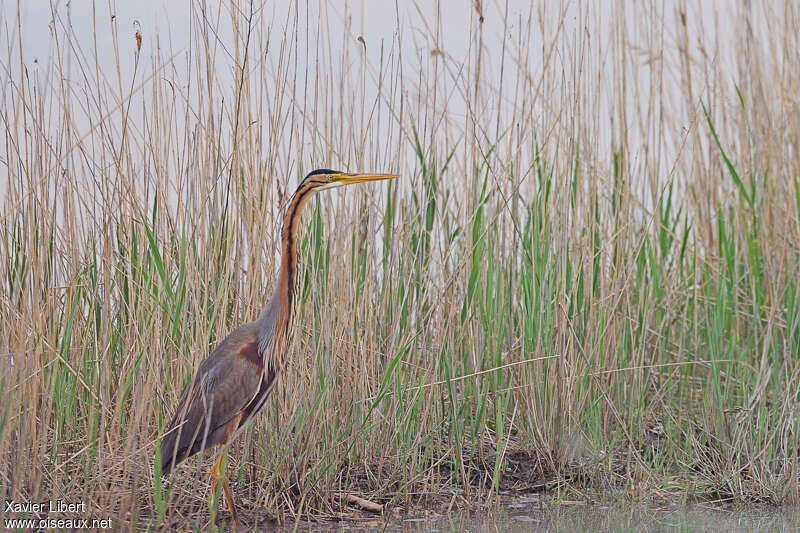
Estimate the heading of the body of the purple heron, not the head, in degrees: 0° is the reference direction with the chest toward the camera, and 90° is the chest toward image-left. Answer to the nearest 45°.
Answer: approximately 270°
